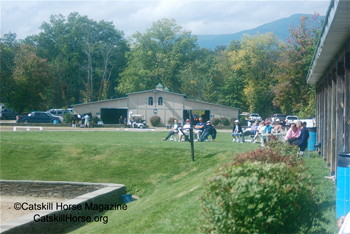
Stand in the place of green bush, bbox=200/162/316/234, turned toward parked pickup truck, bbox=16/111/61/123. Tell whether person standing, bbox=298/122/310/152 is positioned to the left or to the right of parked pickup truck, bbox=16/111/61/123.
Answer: right

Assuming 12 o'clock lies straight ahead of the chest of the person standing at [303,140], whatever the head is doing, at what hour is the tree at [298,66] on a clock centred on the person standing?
The tree is roughly at 3 o'clock from the person standing.

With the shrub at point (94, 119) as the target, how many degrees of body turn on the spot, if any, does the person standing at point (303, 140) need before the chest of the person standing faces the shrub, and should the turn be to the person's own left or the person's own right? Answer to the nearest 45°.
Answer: approximately 45° to the person's own right

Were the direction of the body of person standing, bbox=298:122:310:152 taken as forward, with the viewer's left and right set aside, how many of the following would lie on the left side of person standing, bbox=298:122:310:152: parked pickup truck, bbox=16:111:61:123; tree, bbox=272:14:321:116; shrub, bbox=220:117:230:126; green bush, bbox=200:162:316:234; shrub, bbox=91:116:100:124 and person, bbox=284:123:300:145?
1

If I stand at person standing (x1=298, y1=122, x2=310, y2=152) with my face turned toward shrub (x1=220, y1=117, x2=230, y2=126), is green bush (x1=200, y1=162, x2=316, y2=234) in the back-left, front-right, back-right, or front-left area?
back-left

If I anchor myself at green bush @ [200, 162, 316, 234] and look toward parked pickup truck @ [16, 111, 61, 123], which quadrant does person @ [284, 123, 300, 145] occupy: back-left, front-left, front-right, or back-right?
front-right

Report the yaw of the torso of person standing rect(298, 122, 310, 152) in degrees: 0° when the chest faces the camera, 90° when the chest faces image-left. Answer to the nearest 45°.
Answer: approximately 90°
